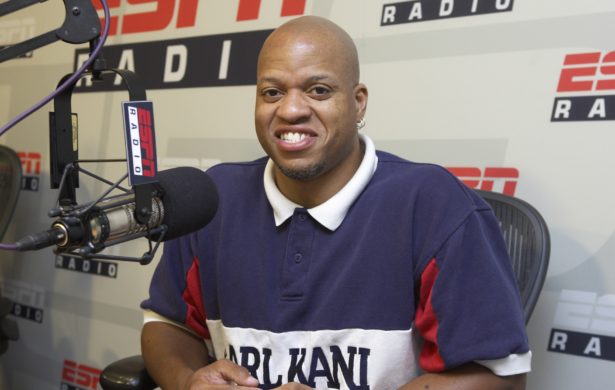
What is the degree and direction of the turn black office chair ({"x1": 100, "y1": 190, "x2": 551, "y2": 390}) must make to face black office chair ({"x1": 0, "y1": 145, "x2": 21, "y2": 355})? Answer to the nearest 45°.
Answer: approximately 90° to its right

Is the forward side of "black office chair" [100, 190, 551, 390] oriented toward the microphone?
yes

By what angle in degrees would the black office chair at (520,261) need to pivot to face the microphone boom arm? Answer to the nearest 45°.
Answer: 0° — it already faces it

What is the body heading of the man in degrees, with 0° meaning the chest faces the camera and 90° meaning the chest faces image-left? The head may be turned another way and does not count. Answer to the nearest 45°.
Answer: approximately 45°

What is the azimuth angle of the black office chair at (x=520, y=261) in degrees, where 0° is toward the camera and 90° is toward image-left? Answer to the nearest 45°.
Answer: approximately 45°

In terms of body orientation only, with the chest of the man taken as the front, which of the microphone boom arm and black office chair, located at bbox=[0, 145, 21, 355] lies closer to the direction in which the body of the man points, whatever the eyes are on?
the microphone boom arm

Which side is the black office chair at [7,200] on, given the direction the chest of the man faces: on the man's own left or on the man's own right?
on the man's own right
